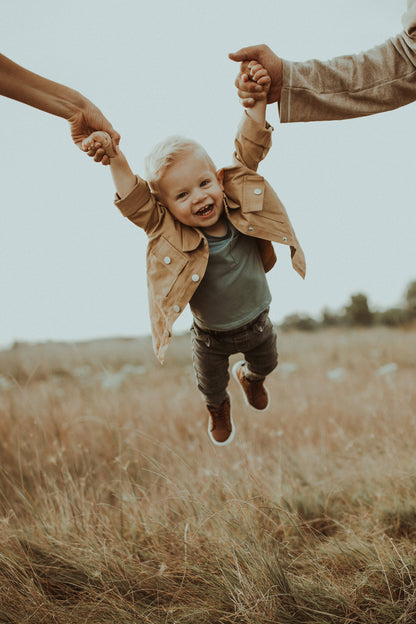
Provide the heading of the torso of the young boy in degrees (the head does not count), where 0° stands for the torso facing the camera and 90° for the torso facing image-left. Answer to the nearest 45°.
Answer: approximately 0°
